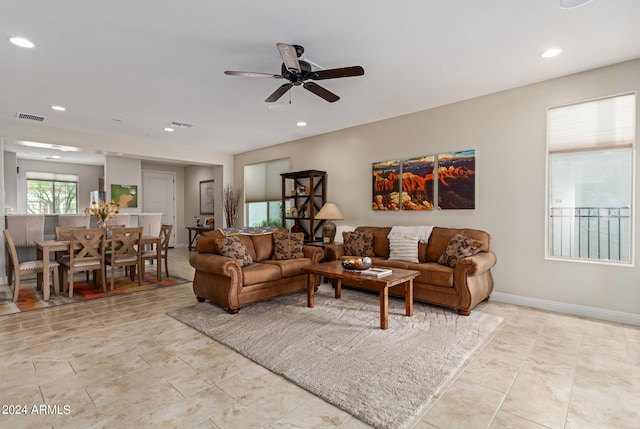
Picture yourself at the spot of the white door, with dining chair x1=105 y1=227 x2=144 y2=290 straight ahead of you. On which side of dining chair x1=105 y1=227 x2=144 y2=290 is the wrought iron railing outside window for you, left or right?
left

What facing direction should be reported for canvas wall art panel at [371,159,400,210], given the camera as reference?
facing the viewer and to the left of the viewer

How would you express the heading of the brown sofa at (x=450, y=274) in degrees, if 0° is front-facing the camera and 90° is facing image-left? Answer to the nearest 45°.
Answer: approximately 45°

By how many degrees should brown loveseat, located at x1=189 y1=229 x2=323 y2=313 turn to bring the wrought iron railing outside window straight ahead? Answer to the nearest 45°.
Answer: approximately 45° to its left

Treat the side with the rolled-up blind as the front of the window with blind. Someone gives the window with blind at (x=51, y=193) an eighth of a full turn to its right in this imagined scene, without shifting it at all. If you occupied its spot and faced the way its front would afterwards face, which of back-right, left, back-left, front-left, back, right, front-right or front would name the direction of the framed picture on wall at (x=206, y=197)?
left

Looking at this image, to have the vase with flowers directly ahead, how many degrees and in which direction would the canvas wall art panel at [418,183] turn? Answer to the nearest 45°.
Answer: approximately 45° to its right

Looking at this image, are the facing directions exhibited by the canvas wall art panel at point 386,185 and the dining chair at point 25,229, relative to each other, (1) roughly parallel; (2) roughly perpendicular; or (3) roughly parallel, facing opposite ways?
roughly perpendicular

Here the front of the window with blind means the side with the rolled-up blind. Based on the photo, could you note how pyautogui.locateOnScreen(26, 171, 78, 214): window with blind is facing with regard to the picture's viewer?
facing the viewer

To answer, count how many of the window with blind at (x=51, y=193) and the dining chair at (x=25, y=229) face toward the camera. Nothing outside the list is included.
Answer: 1

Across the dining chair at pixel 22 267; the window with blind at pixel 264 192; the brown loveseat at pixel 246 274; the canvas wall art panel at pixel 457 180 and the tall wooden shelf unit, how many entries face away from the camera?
0

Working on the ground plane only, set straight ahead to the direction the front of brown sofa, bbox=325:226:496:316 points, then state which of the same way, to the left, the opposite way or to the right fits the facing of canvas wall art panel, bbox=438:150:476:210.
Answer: the same way

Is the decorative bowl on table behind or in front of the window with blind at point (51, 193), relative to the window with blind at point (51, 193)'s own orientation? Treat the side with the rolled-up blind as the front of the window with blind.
in front

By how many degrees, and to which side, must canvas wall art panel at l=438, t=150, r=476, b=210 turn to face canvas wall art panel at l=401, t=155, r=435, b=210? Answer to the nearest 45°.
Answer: approximately 45° to its right

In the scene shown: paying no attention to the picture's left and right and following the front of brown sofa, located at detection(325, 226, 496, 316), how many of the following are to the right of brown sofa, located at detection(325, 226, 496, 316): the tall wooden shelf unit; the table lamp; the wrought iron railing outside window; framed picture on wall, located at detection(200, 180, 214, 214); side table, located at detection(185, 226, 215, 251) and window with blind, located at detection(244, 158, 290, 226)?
5

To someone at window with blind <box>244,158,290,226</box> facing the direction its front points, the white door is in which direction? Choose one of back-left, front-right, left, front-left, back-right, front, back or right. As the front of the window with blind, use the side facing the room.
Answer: right

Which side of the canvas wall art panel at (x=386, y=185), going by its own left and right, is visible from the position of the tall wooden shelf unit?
right

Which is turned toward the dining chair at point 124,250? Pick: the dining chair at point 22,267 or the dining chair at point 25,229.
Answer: the dining chair at point 22,267

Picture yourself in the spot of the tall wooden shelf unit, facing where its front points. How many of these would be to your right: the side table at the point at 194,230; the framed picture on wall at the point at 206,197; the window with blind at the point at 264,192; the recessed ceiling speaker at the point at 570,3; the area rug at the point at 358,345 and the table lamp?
3

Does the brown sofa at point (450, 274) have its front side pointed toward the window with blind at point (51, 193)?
no

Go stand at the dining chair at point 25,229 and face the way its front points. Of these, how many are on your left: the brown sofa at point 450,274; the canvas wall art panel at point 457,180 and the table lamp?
0
